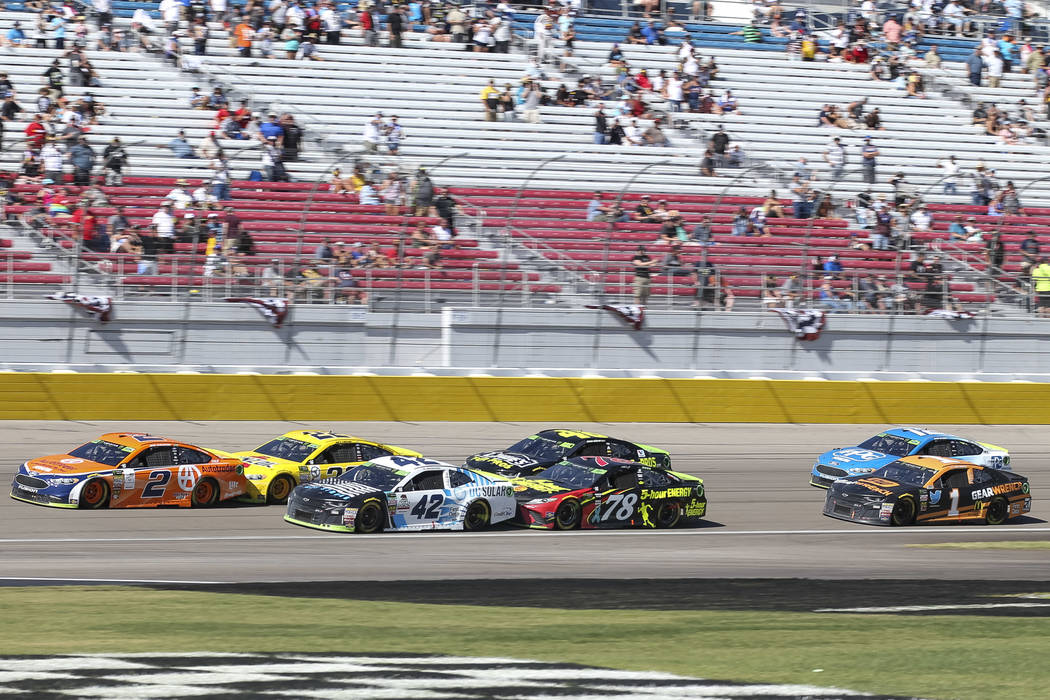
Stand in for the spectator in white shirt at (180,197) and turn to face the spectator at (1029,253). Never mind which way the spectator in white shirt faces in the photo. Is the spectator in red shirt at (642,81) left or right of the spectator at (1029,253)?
left

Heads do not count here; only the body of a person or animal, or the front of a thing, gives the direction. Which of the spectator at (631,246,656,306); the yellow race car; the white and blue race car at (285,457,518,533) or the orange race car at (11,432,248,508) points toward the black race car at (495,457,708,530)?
the spectator

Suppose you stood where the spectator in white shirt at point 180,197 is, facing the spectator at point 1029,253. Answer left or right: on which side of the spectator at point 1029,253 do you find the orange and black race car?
right

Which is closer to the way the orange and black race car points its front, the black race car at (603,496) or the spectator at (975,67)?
the black race car

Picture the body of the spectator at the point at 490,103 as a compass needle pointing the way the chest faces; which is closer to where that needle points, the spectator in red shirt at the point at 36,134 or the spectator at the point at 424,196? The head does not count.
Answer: the spectator

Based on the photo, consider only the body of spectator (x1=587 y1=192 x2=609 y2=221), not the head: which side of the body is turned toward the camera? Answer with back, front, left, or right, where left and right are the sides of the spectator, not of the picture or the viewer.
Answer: front

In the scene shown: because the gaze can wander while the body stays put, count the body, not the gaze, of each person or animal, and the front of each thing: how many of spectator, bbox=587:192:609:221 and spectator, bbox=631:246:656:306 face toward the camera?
2

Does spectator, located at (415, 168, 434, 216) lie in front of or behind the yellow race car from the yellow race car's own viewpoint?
behind

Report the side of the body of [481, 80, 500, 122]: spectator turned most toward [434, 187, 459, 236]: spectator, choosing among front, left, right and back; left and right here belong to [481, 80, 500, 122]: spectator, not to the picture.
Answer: front

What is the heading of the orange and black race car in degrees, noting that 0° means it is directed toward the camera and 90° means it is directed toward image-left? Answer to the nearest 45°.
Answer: approximately 45°

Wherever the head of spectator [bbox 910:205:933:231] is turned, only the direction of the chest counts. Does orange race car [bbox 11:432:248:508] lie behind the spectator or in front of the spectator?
in front

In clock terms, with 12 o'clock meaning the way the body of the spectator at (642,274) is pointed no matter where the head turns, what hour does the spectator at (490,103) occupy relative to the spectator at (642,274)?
the spectator at (490,103) is roughly at 5 o'clock from the spectator at (642,274).
